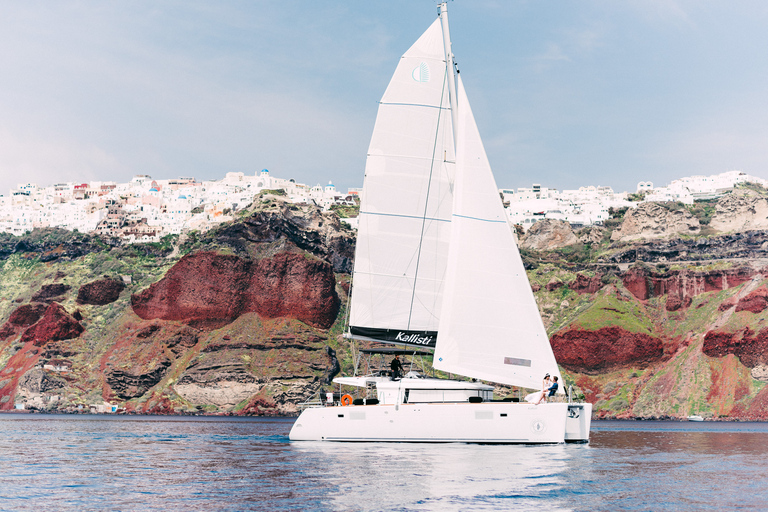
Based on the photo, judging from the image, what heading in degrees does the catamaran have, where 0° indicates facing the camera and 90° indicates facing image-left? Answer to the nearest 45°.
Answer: approximately 270°

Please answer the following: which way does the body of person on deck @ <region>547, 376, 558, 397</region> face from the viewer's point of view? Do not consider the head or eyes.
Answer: to the viewer's left

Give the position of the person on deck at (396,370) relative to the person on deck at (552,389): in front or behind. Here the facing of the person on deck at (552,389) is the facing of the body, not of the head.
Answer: in front

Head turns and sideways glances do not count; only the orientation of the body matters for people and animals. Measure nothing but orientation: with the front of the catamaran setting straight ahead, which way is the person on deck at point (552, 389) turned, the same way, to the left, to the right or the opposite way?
the opposite way

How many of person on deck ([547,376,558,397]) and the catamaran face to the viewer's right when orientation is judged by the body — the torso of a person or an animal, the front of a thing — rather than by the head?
1
